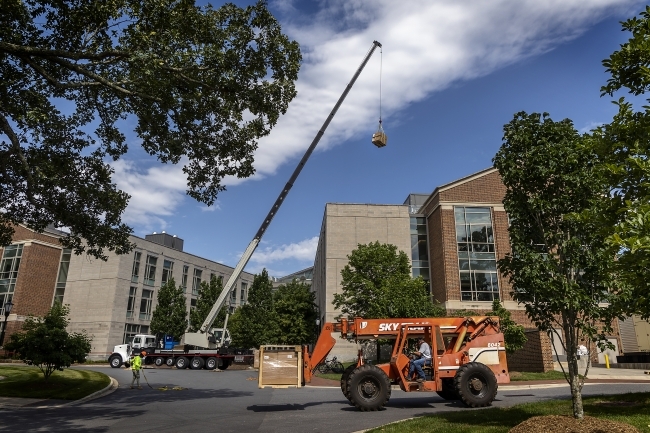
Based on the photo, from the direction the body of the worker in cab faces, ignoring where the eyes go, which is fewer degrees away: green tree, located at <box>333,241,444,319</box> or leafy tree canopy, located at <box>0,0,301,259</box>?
the leafy tree canopy

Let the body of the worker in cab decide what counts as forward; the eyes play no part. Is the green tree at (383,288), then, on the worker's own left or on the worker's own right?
on the worker's own right

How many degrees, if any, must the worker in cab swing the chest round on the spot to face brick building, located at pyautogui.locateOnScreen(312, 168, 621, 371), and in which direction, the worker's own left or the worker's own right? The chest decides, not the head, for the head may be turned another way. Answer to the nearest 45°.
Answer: approximately 90° to the worker's own right

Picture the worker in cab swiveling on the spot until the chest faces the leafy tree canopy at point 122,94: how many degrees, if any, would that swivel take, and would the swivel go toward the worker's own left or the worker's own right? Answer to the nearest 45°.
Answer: approximately 45° to the worker's own left

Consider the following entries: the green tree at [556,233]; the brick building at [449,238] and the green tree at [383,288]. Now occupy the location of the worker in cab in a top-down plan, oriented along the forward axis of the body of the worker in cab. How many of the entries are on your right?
2

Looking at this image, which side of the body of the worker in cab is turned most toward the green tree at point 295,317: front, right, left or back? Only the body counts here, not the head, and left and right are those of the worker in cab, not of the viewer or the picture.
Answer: right

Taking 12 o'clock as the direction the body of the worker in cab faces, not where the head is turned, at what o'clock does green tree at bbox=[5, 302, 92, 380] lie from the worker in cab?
The green tree is roughly at 12 o'clock from the worker in cab.

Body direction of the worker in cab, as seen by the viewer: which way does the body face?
to the viewer's left
